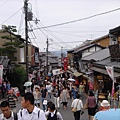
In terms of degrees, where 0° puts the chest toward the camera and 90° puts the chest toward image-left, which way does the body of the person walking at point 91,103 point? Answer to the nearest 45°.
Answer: approximately 180°

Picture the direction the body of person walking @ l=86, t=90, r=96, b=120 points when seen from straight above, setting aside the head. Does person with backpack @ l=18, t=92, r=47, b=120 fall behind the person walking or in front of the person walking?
behind
